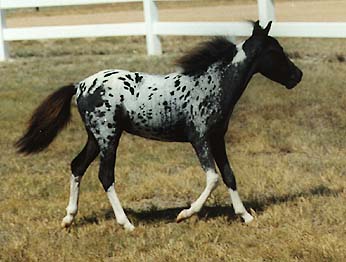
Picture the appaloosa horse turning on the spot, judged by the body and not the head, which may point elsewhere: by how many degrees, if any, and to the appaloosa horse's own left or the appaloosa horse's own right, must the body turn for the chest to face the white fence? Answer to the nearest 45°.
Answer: approximately 90° to the appaloosa horse's own left

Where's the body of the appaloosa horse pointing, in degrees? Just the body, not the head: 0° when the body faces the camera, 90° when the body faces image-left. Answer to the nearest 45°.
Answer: approximately 270°
